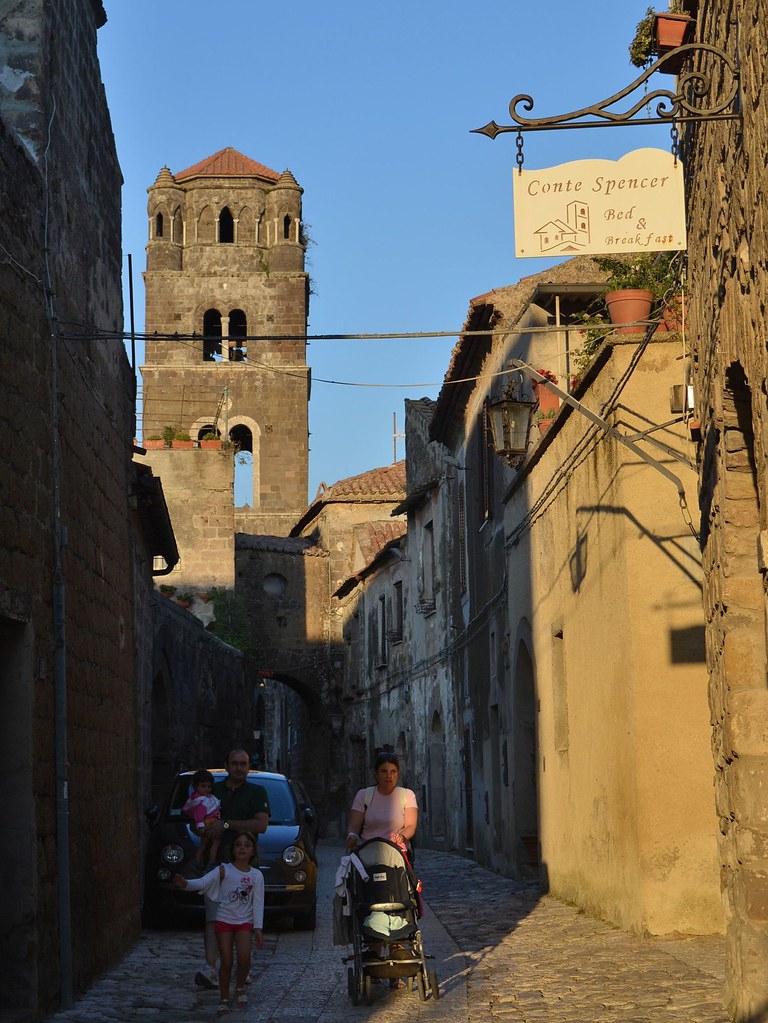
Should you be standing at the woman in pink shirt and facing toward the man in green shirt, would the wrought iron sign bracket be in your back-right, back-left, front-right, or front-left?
back-left

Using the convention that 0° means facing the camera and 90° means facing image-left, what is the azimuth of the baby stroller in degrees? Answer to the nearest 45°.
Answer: approximately 0°

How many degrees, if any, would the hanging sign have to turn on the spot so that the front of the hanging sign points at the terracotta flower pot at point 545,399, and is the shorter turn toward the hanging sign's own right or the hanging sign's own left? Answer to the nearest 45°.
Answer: approximately 180°

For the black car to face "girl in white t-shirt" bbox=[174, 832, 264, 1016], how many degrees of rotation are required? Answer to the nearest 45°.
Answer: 0° — it already faces them

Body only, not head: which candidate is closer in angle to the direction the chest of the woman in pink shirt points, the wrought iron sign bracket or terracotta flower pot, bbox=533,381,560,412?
the wrought iron sign bracket

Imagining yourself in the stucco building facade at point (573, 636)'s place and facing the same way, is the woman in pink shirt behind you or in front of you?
in front

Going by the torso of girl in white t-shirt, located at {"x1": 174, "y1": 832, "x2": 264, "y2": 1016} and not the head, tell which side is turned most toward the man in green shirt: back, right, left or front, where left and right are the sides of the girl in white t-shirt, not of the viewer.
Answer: back

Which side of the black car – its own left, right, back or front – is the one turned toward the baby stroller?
front
